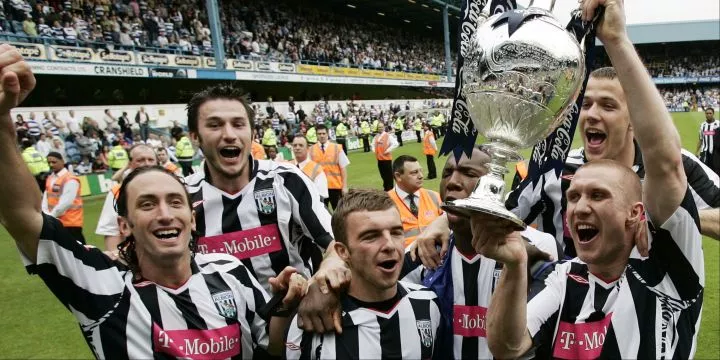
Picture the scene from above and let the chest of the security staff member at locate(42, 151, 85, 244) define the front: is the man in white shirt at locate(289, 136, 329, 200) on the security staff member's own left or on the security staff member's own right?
on the security staff member's own left

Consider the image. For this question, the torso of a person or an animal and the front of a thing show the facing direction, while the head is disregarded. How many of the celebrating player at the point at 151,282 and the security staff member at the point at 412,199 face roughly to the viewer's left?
0

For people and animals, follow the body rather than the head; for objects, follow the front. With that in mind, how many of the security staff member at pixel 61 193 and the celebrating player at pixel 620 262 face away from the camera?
0

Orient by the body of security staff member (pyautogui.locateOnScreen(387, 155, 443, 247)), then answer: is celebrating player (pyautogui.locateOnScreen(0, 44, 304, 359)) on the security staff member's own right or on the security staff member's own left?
on the security staff member's own right

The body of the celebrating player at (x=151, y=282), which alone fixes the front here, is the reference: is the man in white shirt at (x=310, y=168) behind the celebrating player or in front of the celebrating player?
behind

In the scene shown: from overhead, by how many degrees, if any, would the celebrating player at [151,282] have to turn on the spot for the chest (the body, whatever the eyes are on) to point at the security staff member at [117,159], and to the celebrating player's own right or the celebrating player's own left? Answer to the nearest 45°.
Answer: approximately 180°

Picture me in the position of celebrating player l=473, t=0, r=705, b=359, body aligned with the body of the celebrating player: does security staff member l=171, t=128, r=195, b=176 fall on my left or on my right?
on my right

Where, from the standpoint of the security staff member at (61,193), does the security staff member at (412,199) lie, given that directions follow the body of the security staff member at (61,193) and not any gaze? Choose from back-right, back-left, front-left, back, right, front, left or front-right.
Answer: left

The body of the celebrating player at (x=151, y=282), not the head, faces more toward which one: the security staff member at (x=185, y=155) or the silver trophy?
the silver trophy

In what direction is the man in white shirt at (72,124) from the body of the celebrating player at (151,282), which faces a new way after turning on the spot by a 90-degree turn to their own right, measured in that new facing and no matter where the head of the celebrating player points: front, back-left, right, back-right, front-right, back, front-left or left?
right

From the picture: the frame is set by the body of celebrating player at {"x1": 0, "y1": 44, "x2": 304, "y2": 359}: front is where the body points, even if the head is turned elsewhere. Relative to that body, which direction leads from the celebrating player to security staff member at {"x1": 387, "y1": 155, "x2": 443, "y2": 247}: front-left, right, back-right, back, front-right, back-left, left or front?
back-left

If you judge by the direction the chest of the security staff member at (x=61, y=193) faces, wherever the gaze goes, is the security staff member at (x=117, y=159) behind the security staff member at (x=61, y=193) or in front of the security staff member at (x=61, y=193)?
behind

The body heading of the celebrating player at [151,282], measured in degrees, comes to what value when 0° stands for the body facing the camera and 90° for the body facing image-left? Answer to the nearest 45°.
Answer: approximately 0°
